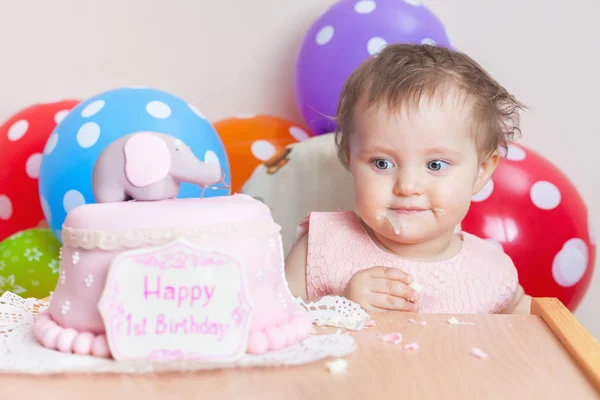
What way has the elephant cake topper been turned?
to the viewer's right

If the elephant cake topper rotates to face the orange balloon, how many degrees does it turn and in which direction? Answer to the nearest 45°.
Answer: approximately 90° to its left

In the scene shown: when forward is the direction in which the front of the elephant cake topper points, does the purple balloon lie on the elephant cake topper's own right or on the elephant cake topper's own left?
on the elephant cake topper's own left

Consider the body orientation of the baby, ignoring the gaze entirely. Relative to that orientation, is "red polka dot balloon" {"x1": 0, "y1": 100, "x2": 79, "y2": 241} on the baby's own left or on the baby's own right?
on the baby's own right

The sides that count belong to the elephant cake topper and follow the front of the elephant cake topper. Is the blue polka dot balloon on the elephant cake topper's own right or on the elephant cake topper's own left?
on the elephant cake topper's own left

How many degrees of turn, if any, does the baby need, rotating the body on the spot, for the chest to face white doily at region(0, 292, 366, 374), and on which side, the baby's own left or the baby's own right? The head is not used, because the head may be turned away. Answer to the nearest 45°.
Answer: approximately 45° to the baby's own right

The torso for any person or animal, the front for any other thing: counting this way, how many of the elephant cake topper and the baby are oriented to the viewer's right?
1

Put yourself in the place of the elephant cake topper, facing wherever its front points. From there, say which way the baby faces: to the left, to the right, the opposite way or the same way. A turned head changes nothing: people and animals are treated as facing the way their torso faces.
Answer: to the right
